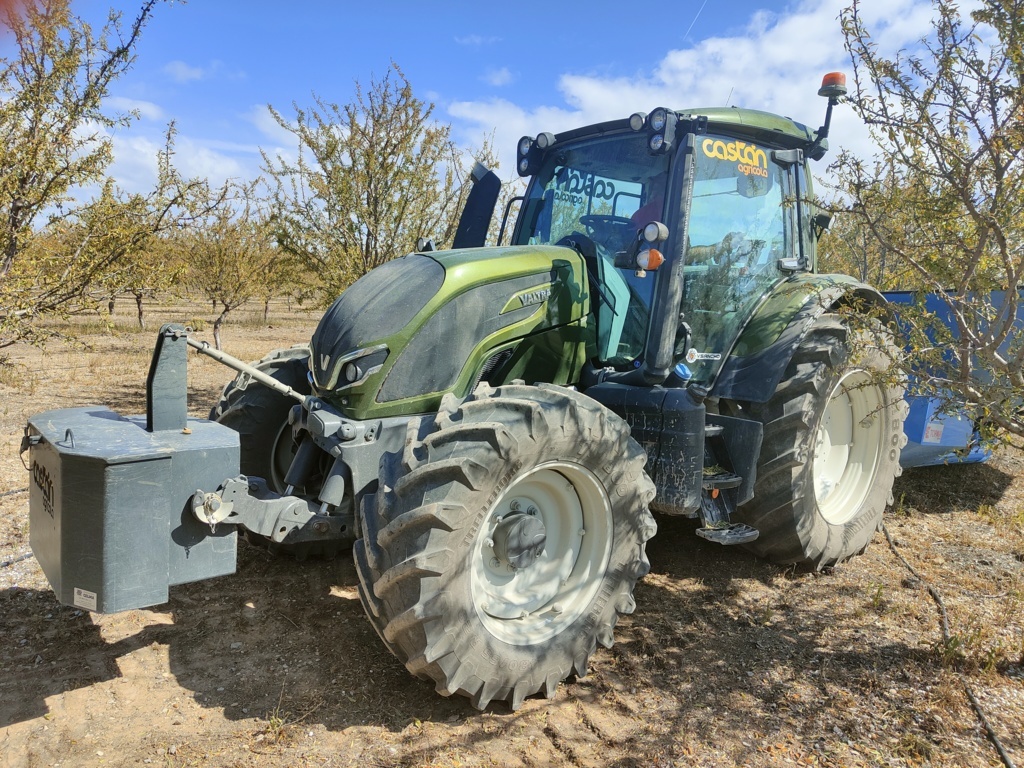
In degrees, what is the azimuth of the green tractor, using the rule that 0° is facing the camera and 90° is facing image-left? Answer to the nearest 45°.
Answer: approximately 45°
